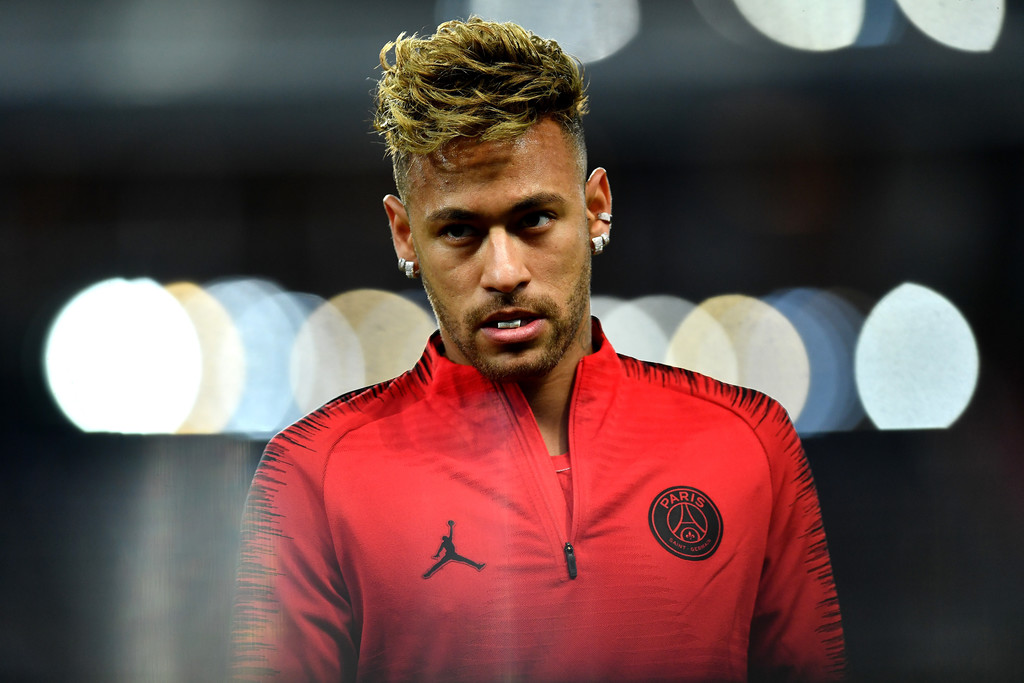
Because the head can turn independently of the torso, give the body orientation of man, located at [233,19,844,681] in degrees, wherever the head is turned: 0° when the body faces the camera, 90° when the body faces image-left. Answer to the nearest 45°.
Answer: approximately 0°
